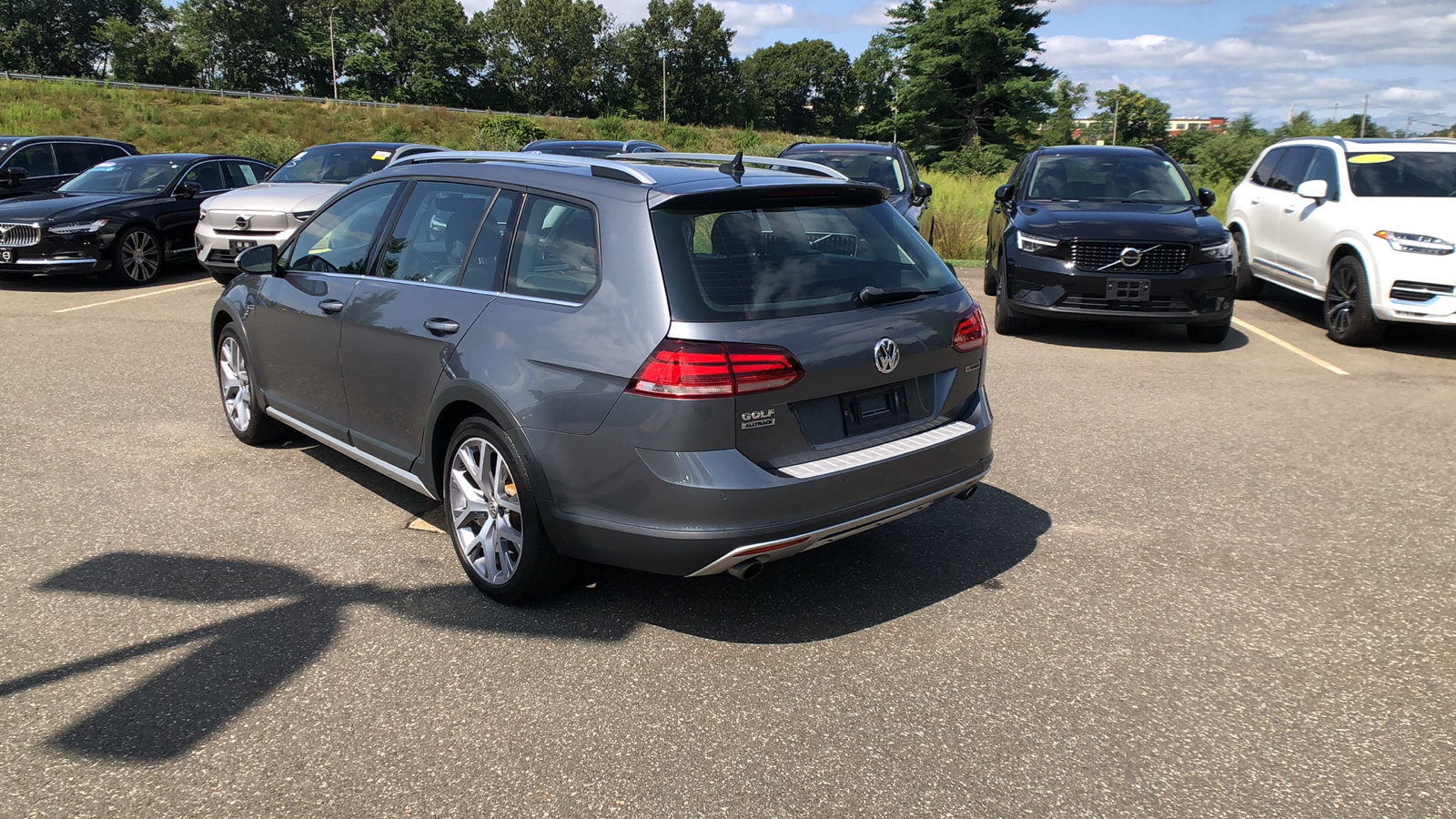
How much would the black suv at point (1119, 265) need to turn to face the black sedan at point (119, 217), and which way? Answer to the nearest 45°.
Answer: approximately 90° to its right

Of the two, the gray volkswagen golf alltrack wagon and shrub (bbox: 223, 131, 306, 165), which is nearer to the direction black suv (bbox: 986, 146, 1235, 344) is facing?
the gray volkswagen golf alltrack wagon

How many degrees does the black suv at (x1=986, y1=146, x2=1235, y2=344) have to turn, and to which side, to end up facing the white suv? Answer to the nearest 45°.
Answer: approximately 135° to its left

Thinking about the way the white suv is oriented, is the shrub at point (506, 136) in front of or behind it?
behind

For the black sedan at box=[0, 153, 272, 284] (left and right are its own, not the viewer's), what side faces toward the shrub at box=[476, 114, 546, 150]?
back

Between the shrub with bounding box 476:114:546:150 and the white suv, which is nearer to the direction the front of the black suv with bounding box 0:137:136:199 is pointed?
the white suv

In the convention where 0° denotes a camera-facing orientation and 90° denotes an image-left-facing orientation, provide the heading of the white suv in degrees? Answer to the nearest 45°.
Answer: approximately 315°

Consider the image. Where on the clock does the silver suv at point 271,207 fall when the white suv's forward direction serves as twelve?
The silver suv is roughly at 4 o'clock from the white suv.

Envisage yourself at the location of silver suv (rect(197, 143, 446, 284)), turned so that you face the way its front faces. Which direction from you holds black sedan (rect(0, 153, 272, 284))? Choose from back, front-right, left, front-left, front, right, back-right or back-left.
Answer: right

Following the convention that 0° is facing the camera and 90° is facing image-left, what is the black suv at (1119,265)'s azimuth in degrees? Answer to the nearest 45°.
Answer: approximately 0°

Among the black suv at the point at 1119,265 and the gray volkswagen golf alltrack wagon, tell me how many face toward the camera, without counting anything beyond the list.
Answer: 1

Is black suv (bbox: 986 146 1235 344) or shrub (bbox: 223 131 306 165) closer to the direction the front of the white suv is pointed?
the black suv

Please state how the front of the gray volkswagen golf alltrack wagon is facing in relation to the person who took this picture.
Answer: facing away from the viewer and to the left of the viewer

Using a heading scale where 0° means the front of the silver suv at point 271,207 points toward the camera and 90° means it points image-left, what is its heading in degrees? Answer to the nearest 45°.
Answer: approximately 45°
